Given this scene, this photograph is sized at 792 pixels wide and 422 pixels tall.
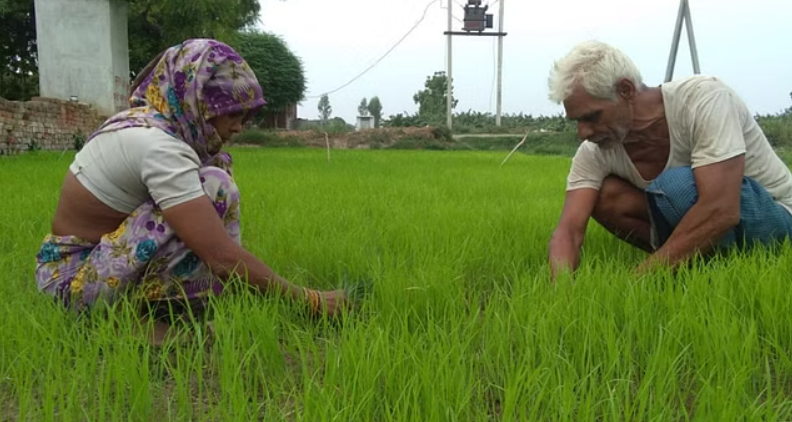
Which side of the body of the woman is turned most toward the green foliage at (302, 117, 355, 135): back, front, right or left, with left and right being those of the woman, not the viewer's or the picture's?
left

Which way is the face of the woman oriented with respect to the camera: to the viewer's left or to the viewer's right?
to the viewer's right

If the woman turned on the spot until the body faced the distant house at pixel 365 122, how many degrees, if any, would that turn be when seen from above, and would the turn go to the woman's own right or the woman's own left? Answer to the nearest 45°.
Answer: approximately 90° to the woman's own left

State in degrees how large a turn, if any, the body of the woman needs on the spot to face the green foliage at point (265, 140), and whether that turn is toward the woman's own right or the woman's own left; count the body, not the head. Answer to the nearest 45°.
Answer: approximately 90° to the woman's own left

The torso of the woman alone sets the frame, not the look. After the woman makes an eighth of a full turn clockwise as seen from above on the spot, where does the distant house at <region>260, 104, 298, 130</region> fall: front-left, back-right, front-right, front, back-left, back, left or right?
back-left

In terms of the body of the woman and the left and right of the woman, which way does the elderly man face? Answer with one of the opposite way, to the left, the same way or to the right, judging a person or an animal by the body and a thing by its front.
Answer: the opposite way

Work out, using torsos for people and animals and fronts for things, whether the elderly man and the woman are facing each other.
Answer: yes

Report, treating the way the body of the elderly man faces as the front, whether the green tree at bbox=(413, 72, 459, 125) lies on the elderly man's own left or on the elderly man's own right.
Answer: on the elderly man's own right

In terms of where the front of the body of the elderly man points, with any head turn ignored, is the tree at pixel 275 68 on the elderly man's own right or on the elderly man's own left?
on the elderly man's own right

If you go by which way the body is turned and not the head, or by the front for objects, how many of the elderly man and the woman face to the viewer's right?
1

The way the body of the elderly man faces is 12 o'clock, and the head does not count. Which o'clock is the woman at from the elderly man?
The woman is roughly at 12 o'clock from the elderly man.

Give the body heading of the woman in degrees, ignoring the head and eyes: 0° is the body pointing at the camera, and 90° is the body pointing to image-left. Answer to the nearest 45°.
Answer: approximately 270°
